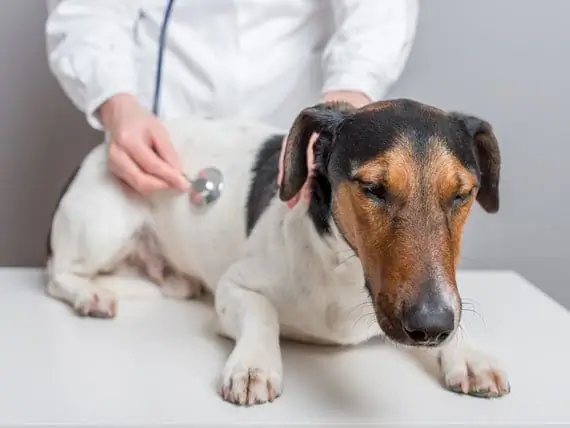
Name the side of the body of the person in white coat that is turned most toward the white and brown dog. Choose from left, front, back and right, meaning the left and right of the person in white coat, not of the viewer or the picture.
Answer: front

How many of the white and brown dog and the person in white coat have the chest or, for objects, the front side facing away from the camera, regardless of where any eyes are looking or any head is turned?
0

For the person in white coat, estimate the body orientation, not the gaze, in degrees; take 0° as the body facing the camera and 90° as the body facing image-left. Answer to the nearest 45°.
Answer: approximately 0°

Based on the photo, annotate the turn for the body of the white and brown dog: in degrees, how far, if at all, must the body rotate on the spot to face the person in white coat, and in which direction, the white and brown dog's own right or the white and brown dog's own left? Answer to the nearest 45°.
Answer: approximately 135° to the white and brown dog's own left
